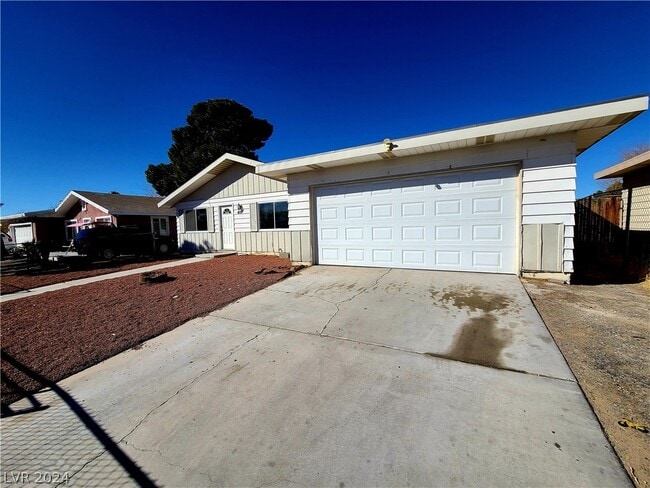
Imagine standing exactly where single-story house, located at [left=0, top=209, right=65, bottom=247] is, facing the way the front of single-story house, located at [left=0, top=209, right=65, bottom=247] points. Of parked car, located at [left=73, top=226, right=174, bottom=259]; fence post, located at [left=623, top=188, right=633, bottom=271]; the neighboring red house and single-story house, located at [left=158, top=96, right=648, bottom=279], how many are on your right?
0

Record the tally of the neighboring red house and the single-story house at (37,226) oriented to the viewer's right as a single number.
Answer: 0

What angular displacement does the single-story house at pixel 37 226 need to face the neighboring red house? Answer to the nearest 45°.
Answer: approximately 90° to its left

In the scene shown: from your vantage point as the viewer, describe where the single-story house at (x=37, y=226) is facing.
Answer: facing the viewer and to the left of the viewer

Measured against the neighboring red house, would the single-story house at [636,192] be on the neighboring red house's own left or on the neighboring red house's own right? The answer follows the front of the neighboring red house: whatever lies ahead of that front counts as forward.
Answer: on the neighboring red house's own left

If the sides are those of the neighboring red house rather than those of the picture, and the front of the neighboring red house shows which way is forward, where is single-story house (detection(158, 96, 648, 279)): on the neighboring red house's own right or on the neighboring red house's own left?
on the neighboring red house's own left

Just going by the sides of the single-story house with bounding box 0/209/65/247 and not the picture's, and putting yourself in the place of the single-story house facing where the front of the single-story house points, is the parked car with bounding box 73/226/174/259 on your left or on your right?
on your left

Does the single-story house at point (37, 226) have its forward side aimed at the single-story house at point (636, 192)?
no

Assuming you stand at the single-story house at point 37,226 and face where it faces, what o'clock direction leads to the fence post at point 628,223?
The fence post is roughly at 10 o'clock from the single-story house.

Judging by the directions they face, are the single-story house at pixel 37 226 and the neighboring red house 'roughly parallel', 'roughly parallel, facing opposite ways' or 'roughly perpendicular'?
roughly parallel

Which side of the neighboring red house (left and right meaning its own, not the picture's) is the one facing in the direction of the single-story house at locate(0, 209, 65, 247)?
right

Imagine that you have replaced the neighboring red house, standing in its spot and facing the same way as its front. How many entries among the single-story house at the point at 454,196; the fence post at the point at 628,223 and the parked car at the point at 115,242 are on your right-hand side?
0

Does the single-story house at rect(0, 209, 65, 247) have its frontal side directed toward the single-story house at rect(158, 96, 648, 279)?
no

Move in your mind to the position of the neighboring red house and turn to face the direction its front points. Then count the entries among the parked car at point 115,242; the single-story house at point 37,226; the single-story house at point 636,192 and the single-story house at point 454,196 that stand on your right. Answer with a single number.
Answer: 1

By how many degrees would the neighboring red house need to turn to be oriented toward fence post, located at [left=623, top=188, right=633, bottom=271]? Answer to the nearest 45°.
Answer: approximately 90° to its left
